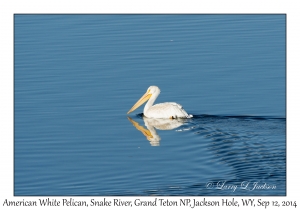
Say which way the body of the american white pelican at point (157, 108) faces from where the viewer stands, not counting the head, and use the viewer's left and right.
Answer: facing to the left of the viewer
